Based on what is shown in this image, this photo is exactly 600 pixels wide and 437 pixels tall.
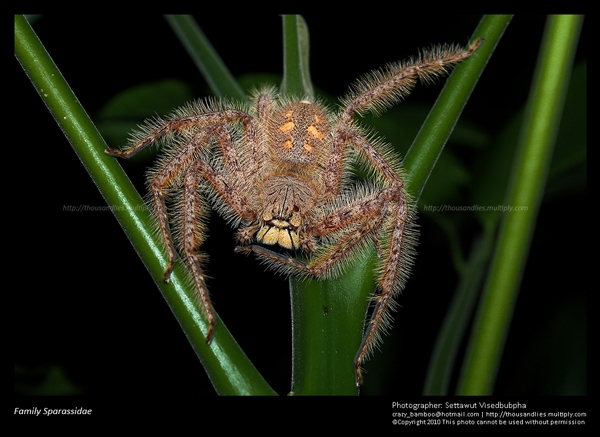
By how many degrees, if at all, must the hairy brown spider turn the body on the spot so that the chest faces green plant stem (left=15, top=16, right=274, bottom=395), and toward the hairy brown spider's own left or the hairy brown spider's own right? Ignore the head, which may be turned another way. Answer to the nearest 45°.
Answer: approximately 45° to the hairy brown spider's own right

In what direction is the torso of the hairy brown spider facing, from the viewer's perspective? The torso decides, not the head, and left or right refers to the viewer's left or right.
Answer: facing the viewer

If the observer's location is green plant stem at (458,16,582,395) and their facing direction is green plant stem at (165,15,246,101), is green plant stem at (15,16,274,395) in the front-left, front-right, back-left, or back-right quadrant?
front-left

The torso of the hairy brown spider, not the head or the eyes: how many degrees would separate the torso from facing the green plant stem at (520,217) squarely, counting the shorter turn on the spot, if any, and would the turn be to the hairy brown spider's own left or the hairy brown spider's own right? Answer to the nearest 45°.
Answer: approximately 45° to the hairy brown spider's own left
